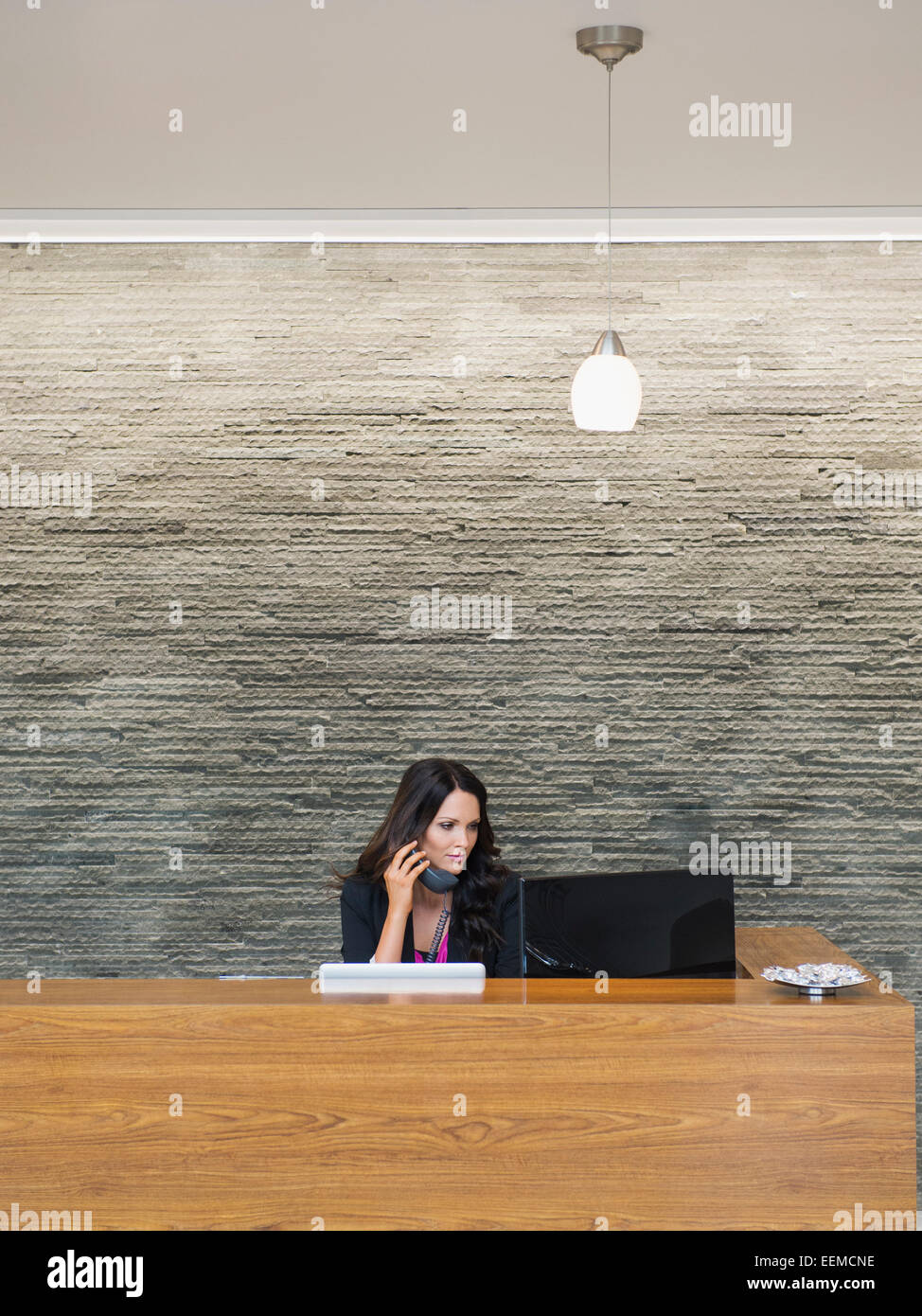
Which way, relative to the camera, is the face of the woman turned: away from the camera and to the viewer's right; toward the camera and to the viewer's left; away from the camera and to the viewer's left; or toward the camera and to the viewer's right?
toward the camera and to the viewer's right

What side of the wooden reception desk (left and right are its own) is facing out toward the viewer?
front

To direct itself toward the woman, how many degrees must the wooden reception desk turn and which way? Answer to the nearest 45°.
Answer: approximately 180°
